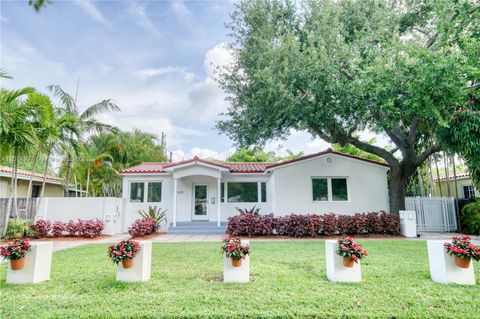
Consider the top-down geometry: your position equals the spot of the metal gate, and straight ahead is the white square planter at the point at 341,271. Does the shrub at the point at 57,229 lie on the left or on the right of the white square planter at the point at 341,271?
right

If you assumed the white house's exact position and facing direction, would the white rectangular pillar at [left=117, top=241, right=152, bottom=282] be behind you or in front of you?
in front

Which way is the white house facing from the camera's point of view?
toward the camera

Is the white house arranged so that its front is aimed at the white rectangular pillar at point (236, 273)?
yes

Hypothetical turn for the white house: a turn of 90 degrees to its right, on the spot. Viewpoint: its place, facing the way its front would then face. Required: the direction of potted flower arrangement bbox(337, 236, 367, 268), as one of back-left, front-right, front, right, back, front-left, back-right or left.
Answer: left

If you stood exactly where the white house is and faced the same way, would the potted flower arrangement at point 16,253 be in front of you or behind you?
in front

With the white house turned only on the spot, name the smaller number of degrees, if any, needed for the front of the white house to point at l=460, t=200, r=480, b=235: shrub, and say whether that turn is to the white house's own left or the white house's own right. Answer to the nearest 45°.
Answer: approximately 90° to the white house's own left

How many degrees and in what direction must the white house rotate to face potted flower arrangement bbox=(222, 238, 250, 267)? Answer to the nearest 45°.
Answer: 0° — it already faces it

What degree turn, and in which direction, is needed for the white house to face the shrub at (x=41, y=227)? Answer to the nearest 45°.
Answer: approximately 90° to its right

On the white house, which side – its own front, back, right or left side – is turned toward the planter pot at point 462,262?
front
